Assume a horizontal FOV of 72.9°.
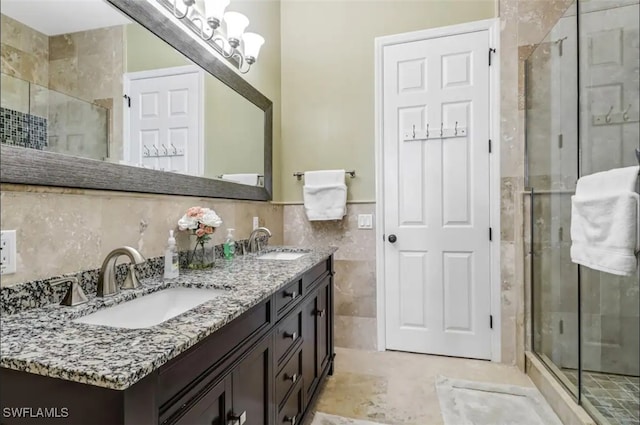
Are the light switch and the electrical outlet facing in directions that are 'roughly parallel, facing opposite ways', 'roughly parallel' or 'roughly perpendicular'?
roughly perpendicular

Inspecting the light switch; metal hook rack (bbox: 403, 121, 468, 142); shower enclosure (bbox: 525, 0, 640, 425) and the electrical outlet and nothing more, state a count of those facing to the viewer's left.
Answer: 1

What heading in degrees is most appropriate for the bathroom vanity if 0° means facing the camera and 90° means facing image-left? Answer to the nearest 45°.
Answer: approximately 315°

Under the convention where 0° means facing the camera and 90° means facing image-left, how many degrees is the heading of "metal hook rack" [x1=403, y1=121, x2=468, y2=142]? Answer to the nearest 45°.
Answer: approximately 0°

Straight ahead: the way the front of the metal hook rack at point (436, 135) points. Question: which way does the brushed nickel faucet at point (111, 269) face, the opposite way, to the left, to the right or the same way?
to the left

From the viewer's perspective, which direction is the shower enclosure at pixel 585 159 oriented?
to the viewer's left

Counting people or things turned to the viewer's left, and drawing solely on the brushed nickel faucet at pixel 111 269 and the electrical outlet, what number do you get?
0

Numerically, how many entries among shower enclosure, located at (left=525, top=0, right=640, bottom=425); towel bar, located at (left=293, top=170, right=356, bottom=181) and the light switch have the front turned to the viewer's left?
1

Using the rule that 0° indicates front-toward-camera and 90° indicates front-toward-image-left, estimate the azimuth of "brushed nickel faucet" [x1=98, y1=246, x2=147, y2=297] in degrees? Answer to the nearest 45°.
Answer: approximately 315°

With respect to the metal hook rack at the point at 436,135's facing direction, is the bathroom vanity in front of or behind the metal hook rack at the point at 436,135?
in front
